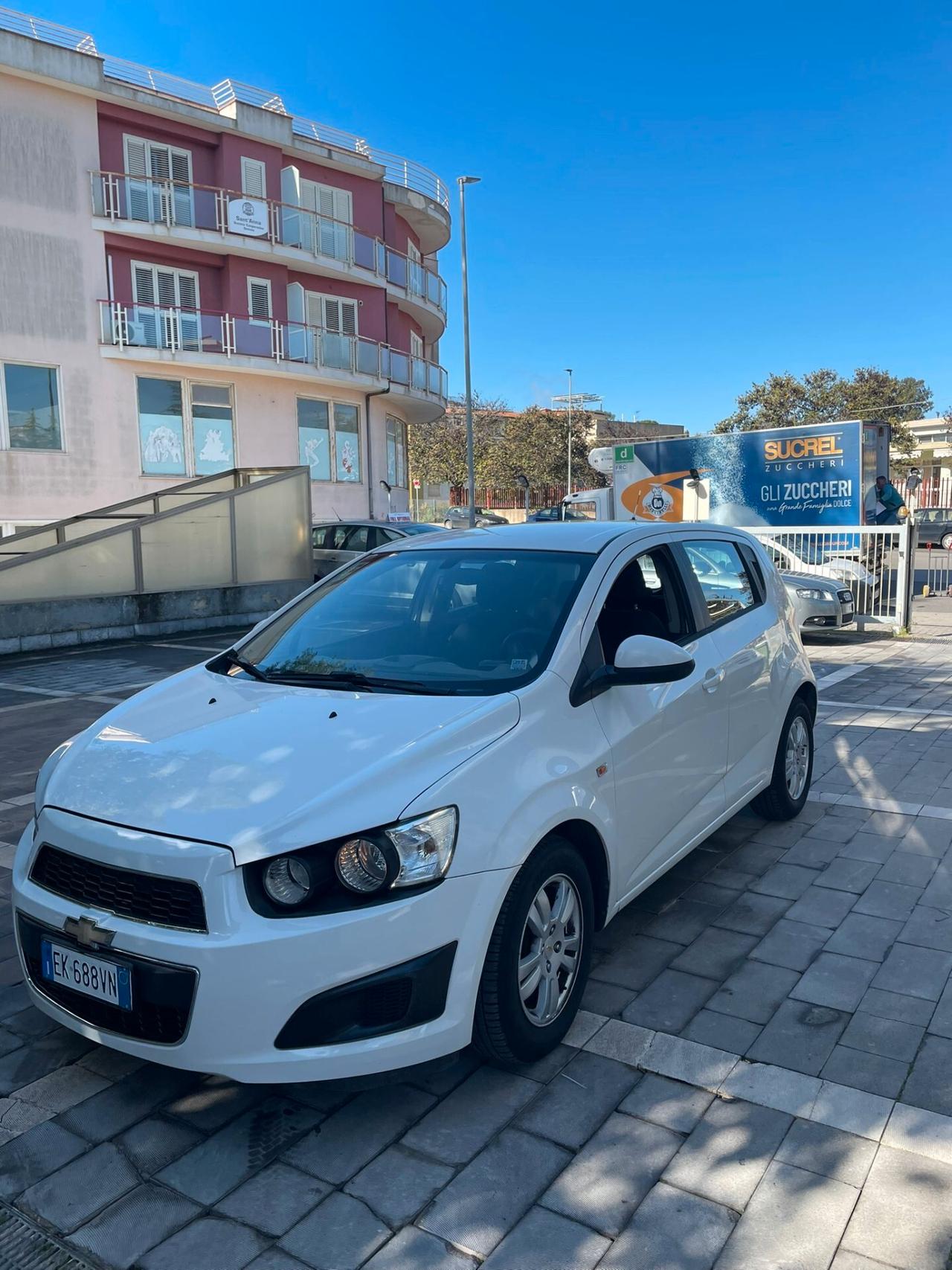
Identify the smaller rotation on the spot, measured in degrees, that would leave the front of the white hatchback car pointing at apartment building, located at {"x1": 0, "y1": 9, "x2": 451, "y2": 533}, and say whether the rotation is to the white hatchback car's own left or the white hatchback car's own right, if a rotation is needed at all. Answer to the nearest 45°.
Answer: approximately 135° to the white hatchback car's own right

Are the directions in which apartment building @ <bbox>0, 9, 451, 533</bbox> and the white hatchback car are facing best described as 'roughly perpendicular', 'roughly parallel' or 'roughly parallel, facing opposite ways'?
roughly perpendicular

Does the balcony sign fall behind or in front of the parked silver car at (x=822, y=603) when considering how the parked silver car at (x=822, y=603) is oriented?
behind

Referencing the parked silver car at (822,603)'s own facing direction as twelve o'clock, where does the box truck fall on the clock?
The box truck is roughly at 7 o'clock from the parked silver car.

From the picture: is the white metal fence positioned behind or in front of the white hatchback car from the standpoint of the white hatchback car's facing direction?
behind

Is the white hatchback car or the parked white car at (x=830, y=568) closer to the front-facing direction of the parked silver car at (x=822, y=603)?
the white hatchback car

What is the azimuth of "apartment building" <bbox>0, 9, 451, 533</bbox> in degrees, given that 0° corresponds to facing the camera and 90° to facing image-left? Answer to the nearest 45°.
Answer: approximately 315°

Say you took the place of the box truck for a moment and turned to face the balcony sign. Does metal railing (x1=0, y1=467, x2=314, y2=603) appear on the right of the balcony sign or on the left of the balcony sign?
left

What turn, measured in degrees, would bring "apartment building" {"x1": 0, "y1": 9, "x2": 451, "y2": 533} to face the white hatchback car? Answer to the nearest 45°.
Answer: approximately 45° to its right

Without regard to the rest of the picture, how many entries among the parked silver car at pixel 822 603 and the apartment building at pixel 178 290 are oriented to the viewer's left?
0

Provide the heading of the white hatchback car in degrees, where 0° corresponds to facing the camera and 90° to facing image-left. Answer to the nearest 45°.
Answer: approximately 45°

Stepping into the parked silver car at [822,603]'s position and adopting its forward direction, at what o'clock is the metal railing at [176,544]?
The metal railing is roughly at 4 o'clock from the parked silver car.

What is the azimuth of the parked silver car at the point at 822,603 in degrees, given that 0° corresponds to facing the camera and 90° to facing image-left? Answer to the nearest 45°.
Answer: approximately 315°
